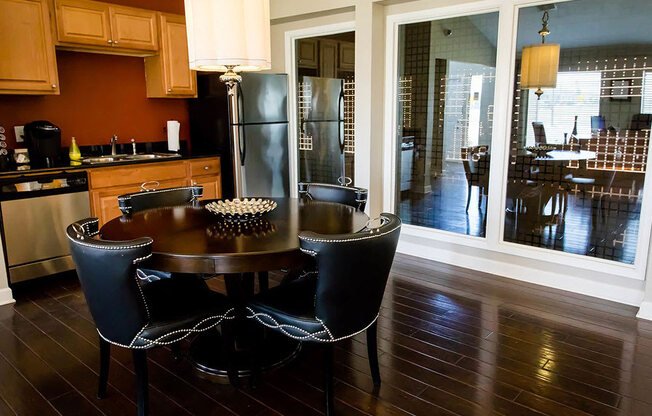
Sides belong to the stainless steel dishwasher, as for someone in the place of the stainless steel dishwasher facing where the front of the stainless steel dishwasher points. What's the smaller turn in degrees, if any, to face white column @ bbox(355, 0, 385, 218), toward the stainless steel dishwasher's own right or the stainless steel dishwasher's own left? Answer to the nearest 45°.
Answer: approximately 90° to the stainless steel dishwasher's own left

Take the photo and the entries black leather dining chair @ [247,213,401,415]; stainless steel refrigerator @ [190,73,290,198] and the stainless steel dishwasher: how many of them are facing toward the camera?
2

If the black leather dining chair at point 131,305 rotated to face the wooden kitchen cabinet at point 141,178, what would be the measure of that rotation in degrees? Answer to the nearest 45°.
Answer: approximately 45° to its left

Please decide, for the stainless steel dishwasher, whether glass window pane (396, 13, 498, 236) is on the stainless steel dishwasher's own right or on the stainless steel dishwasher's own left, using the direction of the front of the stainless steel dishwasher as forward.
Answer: on the stainless steel dishwasher's own left

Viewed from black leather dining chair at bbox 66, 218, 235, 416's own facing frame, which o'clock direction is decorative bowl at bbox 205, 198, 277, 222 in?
The decorative bowl is roughly at 12 o'clock from the black leather dining chair.

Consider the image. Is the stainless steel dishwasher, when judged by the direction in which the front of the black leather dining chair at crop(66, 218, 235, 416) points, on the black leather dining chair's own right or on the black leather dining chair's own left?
on the black leather dining chair's own left

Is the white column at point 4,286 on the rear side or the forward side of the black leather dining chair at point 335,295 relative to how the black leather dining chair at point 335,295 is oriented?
on the forward side

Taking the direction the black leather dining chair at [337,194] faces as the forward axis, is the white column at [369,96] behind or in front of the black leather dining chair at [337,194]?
behind

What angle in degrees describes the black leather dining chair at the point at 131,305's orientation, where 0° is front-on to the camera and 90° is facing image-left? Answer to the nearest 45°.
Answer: approximately 225°

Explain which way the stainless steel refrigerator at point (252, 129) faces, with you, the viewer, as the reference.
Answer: facing the viewer

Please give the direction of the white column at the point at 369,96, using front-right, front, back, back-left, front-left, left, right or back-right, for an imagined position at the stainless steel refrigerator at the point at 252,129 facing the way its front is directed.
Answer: front-left

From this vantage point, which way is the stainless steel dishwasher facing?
toward the camera

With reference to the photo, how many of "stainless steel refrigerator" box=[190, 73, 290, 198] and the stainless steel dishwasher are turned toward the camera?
2

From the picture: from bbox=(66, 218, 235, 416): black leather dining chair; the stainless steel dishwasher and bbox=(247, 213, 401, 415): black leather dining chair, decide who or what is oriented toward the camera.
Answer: the stainless steel dishwasher

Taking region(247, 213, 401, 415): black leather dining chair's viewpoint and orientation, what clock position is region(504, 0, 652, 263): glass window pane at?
The glass window pane is roughly at 3 o'clock from the black leather dining chair.

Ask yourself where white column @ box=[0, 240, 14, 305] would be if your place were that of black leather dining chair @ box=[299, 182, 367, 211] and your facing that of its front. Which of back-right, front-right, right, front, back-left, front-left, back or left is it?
front-right

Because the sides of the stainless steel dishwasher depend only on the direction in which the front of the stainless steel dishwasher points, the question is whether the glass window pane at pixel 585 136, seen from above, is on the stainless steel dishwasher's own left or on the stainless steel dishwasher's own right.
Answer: on the stainless steel dishwasher's own left

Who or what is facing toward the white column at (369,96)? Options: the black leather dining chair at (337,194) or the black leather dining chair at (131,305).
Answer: the black leather dining chair at (131,305)
